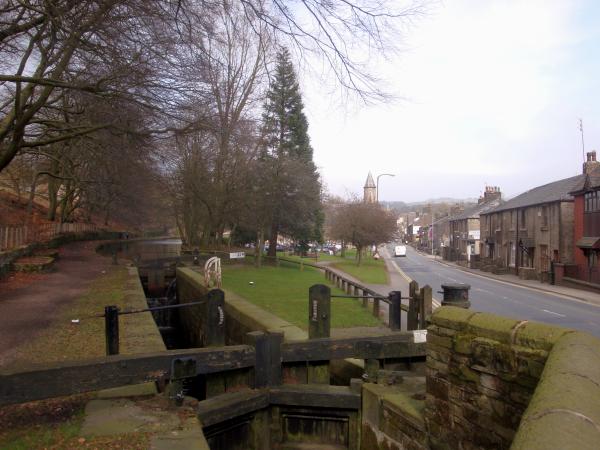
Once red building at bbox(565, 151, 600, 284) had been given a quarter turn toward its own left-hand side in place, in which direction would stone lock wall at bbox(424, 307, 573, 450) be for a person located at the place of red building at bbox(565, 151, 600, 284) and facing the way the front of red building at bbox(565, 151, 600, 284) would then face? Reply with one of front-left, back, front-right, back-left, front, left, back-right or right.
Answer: front-right

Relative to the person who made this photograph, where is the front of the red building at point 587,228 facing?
facing the viewer and to the left of the viewer

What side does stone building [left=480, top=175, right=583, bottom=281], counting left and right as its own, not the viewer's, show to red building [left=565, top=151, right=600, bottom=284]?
left

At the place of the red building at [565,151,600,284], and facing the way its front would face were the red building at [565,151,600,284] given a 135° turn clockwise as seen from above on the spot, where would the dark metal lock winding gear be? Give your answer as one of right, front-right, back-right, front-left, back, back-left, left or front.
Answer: back

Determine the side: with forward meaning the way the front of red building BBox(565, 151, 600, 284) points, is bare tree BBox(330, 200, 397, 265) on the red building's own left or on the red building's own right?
on the red building's own right

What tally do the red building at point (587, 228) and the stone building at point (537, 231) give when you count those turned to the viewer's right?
0

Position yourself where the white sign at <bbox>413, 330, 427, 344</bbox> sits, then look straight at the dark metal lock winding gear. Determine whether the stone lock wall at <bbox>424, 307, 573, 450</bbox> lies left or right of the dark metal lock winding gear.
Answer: right

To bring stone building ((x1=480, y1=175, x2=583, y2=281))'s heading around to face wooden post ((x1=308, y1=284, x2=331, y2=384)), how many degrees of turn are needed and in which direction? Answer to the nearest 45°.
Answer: approximately 45° to its left

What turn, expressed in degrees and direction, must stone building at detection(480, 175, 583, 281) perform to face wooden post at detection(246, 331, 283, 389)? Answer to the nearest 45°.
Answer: approximately 45° to its left

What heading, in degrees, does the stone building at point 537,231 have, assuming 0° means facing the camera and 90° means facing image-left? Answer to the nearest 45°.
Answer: approximately 45°

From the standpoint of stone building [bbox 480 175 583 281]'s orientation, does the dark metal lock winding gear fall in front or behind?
in front

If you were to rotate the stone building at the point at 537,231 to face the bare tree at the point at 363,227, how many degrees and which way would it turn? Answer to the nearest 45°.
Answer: approximately 45° to its right

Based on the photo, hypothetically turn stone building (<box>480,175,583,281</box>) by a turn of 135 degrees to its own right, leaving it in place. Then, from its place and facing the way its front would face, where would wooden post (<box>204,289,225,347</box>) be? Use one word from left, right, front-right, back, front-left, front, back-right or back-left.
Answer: back

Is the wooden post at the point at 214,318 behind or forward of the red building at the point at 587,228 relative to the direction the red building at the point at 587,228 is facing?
forward

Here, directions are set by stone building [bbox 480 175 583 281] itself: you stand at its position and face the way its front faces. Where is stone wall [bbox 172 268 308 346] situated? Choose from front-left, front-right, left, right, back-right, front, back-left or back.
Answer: front-left

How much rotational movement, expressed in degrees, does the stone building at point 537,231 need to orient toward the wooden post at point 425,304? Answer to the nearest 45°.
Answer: approximately 45° to its left
